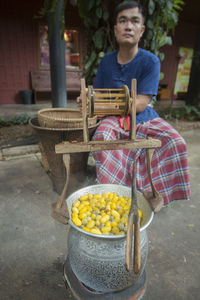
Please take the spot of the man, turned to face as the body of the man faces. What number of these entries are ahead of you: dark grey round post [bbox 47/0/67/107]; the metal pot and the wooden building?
1

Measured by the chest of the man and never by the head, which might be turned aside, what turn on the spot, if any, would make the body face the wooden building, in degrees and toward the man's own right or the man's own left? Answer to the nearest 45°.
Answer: approximately 135° to the man's own right

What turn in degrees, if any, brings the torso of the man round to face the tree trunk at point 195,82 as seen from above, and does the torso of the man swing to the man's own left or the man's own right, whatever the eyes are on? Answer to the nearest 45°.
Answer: approximately 180°

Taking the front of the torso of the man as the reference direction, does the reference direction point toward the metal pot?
yes

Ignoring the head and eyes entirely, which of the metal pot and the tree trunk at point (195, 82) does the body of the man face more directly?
the metal pot

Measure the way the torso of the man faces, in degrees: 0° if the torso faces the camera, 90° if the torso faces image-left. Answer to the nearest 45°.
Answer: approximately 0°

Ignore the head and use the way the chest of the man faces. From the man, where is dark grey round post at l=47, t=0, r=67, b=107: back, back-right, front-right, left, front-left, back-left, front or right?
back-right

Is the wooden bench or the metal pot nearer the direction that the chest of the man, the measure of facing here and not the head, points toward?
the metal pot
